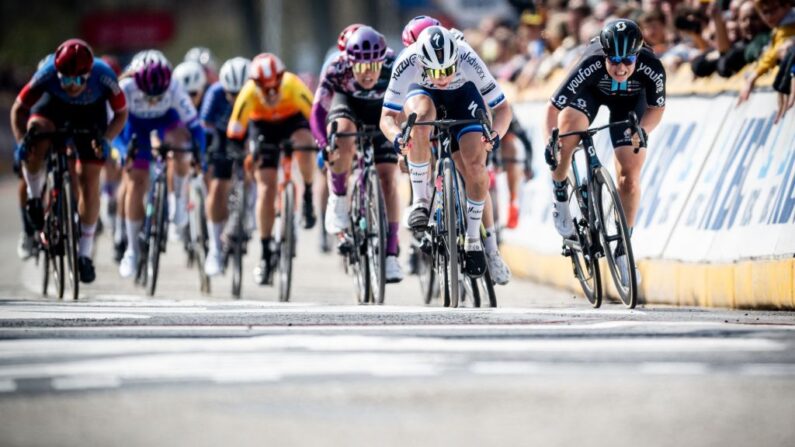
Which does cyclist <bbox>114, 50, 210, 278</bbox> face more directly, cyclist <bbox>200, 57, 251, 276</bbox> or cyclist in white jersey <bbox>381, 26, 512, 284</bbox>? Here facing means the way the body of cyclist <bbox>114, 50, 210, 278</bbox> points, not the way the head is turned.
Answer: the cyclist in white jersey

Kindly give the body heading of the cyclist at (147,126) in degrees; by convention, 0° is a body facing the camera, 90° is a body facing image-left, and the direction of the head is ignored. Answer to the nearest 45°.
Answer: approximately 0°

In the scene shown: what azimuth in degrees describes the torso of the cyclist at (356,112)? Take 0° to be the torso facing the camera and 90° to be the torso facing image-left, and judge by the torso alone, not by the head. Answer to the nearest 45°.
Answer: approximately 0°

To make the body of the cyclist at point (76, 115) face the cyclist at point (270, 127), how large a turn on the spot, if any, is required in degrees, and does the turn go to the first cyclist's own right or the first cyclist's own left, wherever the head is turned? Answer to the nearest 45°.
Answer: approximately 90° to the first cyclist's own left
